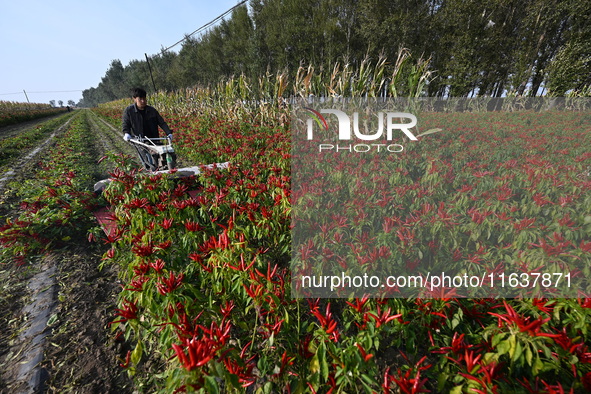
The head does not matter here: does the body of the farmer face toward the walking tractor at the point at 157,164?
yes

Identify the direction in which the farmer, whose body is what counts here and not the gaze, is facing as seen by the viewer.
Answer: toward the camera
